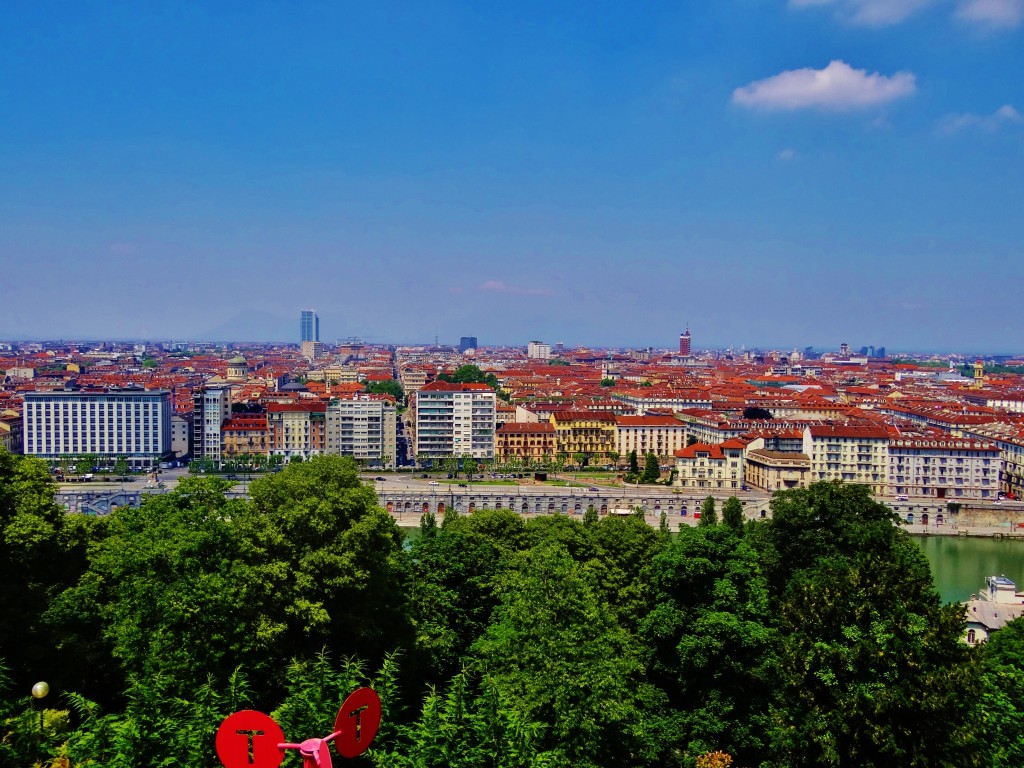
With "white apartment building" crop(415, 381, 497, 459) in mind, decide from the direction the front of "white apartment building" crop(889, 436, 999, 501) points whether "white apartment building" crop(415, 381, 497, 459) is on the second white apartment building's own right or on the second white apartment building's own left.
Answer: on the second white apartment building's own right

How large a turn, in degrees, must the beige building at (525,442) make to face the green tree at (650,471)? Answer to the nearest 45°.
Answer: approximately 45° to its left

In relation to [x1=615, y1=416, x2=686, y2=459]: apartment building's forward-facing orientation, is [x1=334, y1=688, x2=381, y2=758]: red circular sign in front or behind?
in front

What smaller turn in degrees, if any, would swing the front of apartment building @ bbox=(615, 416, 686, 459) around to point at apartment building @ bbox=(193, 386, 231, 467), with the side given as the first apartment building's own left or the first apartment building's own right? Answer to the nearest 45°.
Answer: approximately 90° to the first apartment building's own right

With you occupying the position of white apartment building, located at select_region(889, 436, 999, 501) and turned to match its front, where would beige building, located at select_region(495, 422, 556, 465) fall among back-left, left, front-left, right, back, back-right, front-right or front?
right

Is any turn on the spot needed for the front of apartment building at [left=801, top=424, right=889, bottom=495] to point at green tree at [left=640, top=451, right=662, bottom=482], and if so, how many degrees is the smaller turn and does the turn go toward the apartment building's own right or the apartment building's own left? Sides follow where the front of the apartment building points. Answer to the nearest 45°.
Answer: approximately 90° to the apartment building's own right

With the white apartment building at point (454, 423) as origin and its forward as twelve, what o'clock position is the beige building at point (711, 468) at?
The beige building is roughly at 10 o'clock from the white apartment building.

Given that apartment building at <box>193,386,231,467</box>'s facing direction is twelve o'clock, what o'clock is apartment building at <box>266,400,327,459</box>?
apartment building at <box>266,400,327,459</box> is roughly at 10 o'clock from apartment building at <box>193,386,231,467</box>.

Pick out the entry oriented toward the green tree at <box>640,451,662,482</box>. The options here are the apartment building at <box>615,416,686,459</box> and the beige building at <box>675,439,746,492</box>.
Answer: the apartment building

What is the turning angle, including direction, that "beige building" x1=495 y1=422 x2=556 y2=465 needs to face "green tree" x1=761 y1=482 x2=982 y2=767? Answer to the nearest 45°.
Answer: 0° — it already faces it

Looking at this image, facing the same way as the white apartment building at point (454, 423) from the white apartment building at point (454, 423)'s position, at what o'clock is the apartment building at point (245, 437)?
The apartment building is roughly at 3 o'clock from the white apartment building.
